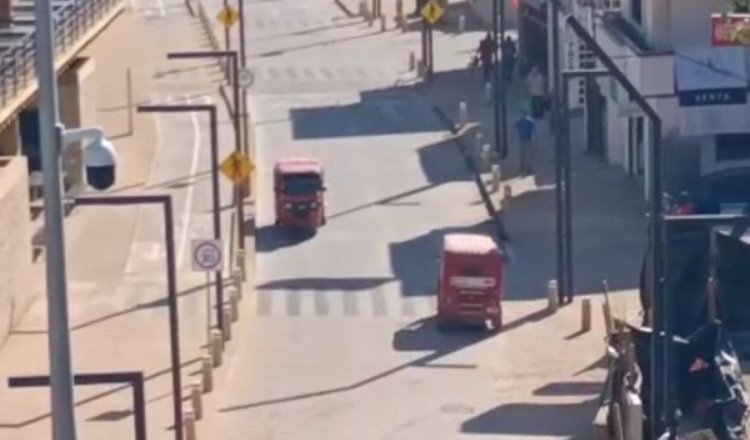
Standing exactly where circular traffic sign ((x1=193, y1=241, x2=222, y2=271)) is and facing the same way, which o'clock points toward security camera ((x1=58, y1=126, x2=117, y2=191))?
The security camera is roughly at 12 o'clock from the circular traffic sign.

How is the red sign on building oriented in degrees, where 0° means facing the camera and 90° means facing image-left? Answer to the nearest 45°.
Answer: approximately 0°

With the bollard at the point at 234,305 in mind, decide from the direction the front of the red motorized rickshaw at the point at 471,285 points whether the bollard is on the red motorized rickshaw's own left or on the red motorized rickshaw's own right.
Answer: on the red motorized rickshaw's own left

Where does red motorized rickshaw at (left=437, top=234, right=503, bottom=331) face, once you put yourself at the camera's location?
facing away from the viewer

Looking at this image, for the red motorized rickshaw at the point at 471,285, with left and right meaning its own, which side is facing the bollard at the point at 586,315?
right

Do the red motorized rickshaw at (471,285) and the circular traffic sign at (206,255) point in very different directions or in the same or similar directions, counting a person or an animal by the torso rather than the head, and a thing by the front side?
very different directions
